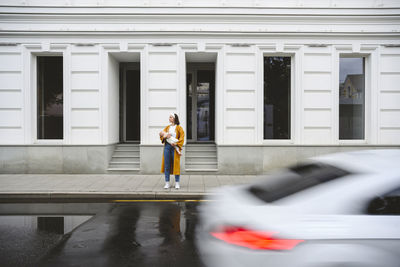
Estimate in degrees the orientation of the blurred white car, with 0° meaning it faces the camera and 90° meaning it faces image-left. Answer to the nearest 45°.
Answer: approximately 225°

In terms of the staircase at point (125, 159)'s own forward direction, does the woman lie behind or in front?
in front

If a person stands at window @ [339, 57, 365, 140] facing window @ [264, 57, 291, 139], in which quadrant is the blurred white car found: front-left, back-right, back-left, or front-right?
front-left

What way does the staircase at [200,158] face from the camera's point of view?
toward the camera

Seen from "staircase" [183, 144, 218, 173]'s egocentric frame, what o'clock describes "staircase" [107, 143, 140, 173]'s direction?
"staircase" [107, 143, 140, 173] is roughly at 3 o'clock from "staircase" [183, 144, 218, 173].

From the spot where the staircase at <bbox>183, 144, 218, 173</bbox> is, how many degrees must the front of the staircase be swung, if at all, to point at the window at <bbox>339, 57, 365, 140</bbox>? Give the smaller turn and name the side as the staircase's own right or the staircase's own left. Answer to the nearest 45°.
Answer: approximately 90° to the staircase's own left

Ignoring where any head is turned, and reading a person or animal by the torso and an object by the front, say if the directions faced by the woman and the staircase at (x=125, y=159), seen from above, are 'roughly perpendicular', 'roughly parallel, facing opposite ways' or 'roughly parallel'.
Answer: roughly parallel

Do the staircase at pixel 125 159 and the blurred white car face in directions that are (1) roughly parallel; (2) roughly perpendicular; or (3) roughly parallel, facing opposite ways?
roughly perpendicular

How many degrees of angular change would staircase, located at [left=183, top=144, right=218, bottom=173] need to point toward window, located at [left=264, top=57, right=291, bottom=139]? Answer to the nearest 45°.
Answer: approximately 90° to its left

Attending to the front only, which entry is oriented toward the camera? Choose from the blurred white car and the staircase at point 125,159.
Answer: the staircase

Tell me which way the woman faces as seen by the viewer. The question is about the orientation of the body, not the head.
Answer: toward the camera

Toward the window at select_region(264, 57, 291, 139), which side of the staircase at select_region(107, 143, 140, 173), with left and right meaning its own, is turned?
left

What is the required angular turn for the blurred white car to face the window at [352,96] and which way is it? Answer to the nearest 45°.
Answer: approximately 45° to its left

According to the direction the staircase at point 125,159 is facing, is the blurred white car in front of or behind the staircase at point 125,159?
in front

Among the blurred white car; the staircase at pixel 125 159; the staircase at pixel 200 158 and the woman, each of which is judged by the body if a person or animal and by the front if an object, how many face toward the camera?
3

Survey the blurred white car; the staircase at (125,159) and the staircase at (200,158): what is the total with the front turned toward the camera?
2

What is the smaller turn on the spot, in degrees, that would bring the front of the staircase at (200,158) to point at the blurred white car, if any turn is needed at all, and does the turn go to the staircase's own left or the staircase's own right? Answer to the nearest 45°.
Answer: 0° — it already faces it

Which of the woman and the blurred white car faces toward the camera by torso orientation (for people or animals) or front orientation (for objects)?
the woman
